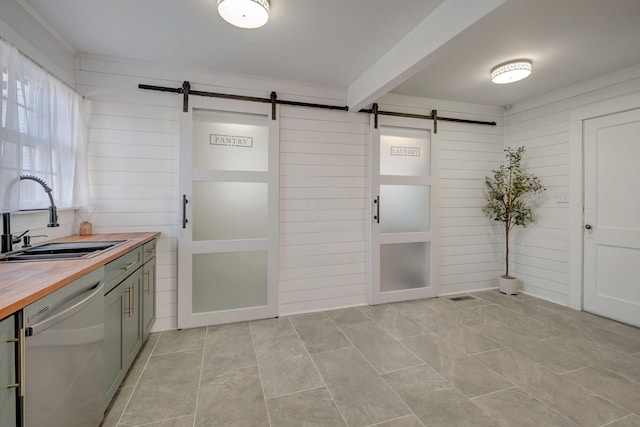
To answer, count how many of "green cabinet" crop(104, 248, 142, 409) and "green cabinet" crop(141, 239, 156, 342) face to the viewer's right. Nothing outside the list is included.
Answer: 2

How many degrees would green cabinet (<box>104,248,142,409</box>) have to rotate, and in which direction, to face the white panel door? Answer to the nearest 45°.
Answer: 0° — it already faces it

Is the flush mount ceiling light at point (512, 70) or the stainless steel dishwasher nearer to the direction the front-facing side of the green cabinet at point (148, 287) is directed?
the flush mount ceiling light

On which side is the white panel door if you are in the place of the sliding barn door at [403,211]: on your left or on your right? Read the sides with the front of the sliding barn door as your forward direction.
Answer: on your left

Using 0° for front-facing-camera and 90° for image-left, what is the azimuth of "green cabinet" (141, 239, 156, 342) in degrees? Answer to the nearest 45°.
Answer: approximately 270°

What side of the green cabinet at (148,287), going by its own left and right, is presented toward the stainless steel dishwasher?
right

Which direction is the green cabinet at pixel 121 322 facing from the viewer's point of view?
to the viewer's right

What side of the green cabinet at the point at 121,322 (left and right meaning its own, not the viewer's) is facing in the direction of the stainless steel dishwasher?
right

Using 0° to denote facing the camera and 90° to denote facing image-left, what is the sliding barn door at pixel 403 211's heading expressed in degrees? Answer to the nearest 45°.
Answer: approximately 315°

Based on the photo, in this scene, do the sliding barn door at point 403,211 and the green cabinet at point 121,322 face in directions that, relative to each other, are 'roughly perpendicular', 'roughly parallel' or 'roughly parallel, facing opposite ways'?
roughly perpendicular
